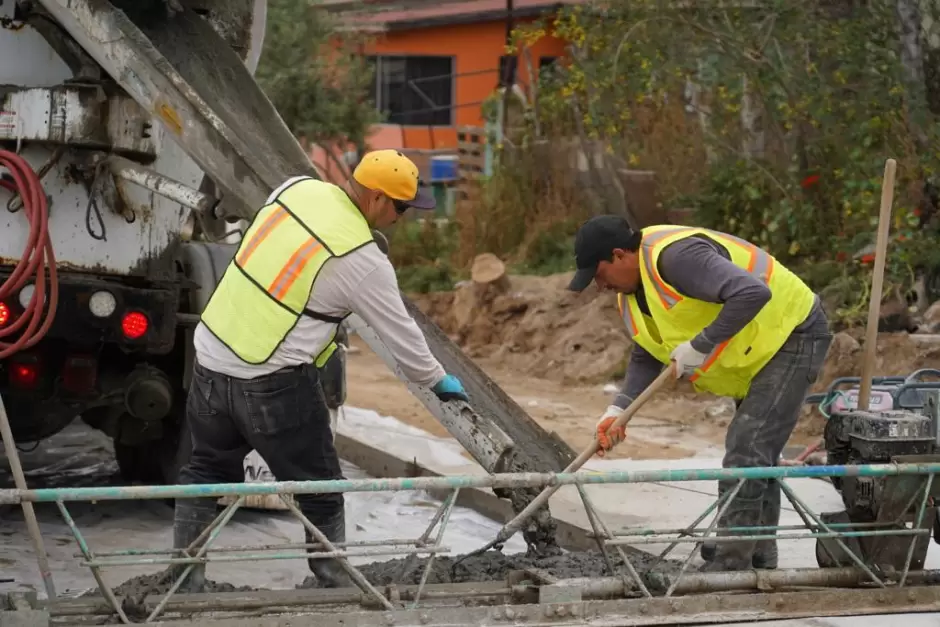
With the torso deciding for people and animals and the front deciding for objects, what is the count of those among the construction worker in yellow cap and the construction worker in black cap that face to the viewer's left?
1

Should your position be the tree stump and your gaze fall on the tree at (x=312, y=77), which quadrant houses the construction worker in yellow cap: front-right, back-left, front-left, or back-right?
back-left

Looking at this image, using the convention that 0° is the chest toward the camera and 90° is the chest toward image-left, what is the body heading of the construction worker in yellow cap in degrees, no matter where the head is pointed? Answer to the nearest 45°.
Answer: approximately 225°

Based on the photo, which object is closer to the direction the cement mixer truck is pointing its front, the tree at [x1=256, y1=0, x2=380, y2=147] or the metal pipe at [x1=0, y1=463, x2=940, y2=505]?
the tree

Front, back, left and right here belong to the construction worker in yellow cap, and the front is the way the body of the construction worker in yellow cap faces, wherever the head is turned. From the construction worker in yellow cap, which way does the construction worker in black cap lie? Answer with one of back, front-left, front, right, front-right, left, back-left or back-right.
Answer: front-right

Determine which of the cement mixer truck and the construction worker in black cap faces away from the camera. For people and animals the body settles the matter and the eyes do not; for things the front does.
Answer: the cement mixer truck

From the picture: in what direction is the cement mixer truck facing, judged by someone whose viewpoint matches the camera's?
facing away from the viewer

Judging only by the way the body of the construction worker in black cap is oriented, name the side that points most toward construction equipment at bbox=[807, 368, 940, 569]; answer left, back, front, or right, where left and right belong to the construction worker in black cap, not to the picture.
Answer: back

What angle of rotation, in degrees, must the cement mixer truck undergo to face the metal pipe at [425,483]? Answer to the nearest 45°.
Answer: approximately 135° to its right

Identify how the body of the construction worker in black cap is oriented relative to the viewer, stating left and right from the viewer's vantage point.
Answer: facing to the left of the viewer

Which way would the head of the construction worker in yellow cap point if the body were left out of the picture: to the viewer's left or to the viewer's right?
to the viewer's right

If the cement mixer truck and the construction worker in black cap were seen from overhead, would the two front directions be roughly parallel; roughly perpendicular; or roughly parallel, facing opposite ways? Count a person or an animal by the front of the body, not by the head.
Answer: roughly perpendicular

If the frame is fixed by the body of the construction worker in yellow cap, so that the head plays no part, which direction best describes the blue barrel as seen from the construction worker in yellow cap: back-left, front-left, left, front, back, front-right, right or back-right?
front-left

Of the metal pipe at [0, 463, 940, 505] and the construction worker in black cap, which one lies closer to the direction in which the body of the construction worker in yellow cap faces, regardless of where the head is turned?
the construction worker in black cap
